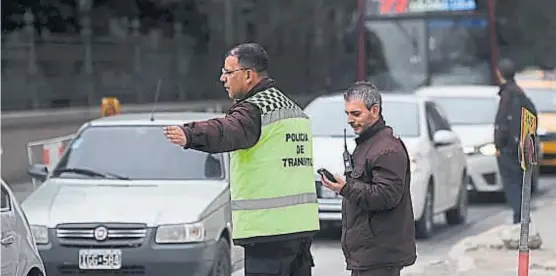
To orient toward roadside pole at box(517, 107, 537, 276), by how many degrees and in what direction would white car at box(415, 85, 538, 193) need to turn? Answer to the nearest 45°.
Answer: approximately 45° to its left

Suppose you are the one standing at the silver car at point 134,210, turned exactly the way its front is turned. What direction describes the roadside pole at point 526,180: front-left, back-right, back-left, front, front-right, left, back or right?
left

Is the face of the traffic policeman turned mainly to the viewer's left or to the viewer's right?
to the viewer's left

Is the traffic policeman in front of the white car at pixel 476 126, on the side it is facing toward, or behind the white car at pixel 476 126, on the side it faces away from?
in front

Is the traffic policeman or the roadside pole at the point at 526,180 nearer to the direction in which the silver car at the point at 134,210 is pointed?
the traffic policeman

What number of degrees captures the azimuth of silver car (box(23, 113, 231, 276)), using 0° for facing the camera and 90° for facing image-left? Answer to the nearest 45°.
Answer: approximately 45°

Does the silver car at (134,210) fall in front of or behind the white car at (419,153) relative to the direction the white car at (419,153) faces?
in front

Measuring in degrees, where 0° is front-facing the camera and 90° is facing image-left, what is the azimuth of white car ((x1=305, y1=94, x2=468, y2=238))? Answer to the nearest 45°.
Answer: approximately 45°

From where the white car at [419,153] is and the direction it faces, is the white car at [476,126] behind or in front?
behind

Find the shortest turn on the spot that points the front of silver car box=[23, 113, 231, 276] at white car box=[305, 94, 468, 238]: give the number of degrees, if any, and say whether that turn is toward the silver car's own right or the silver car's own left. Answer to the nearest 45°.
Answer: approximately 180°

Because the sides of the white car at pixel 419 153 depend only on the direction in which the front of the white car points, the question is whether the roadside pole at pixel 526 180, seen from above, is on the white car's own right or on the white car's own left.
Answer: on the white car's own left
